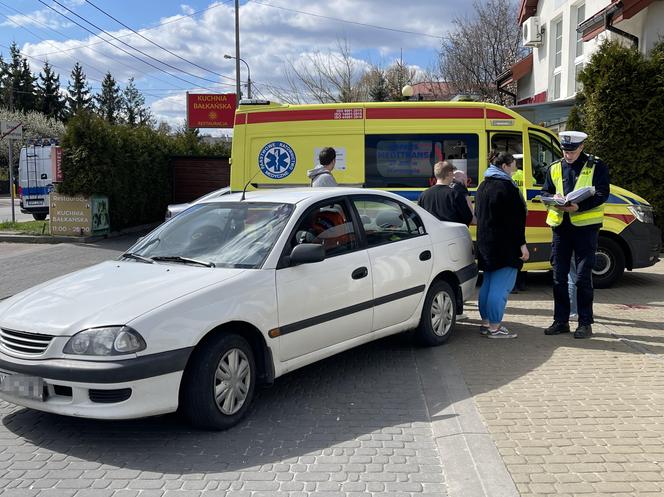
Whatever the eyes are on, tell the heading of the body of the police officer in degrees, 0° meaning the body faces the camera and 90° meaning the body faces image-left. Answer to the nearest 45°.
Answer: approximately 45°

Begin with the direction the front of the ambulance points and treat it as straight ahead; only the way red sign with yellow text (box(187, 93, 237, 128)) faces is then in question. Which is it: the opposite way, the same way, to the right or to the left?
to the right

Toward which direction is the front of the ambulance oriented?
to the viewer's right

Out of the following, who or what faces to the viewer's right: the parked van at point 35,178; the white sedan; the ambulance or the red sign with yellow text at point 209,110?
the ambulance

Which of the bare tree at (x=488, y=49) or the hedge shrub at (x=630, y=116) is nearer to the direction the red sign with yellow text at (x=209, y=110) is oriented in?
the hedge shrub

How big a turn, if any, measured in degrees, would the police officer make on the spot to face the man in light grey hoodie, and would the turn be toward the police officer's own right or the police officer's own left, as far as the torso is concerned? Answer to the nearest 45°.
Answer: approximately 45° to the police officer's own right

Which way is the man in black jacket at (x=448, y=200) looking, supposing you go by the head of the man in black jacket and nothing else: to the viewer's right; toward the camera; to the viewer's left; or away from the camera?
away from the camera
